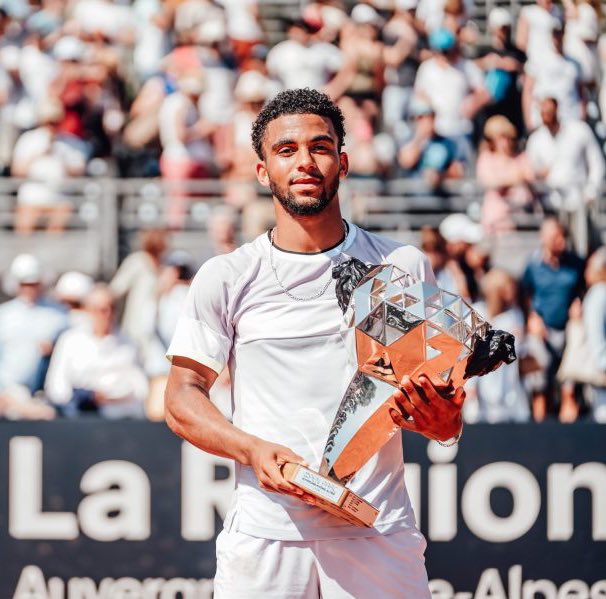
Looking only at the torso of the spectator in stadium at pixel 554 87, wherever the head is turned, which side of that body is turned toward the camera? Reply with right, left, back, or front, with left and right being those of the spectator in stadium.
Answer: front

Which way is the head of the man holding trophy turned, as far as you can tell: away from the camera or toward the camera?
toward the camera

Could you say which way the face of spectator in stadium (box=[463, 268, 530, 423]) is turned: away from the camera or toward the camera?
toward the camera

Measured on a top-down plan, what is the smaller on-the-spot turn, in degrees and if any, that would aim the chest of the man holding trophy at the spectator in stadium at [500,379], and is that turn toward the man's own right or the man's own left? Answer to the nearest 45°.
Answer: approximately 180°

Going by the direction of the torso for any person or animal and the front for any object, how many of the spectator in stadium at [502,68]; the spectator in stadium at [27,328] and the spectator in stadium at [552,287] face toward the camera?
3

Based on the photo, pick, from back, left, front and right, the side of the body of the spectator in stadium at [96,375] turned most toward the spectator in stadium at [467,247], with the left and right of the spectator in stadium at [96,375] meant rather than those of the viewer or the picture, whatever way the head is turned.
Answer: left

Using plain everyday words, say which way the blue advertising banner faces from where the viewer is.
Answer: facing the viewer

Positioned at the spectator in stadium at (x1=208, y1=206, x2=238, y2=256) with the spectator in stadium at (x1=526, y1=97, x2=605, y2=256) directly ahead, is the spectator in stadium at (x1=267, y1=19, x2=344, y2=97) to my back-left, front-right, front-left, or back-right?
front-left

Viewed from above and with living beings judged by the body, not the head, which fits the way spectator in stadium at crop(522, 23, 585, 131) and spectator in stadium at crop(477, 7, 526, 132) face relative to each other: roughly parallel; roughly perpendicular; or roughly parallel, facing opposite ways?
roughly parallel

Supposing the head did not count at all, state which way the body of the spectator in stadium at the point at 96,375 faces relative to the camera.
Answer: toward the camera

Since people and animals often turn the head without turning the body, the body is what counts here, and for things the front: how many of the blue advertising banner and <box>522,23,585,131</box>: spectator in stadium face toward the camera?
2

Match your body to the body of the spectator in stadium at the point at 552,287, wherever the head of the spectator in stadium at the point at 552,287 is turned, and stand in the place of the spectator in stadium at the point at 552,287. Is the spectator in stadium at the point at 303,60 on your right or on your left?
on your right

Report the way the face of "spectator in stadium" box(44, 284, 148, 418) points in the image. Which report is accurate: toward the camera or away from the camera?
toward the camera

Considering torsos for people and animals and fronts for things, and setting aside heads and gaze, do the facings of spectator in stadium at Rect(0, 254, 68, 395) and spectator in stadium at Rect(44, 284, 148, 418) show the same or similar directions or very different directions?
same or similar directions
